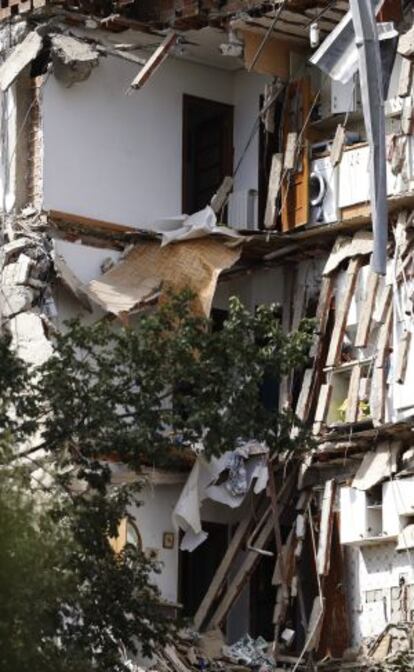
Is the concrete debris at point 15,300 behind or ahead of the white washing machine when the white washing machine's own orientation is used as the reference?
ahead

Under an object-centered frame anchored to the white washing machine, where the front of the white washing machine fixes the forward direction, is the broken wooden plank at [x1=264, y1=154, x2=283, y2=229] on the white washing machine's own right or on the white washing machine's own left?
on the white washing machine's own right

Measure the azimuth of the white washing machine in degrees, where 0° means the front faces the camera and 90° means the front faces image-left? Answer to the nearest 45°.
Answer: approximately 45°

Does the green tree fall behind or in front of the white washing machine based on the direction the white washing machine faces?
in front

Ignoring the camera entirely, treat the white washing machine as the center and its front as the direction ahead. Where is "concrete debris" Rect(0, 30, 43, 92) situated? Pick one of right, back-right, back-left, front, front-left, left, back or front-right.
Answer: front-right
